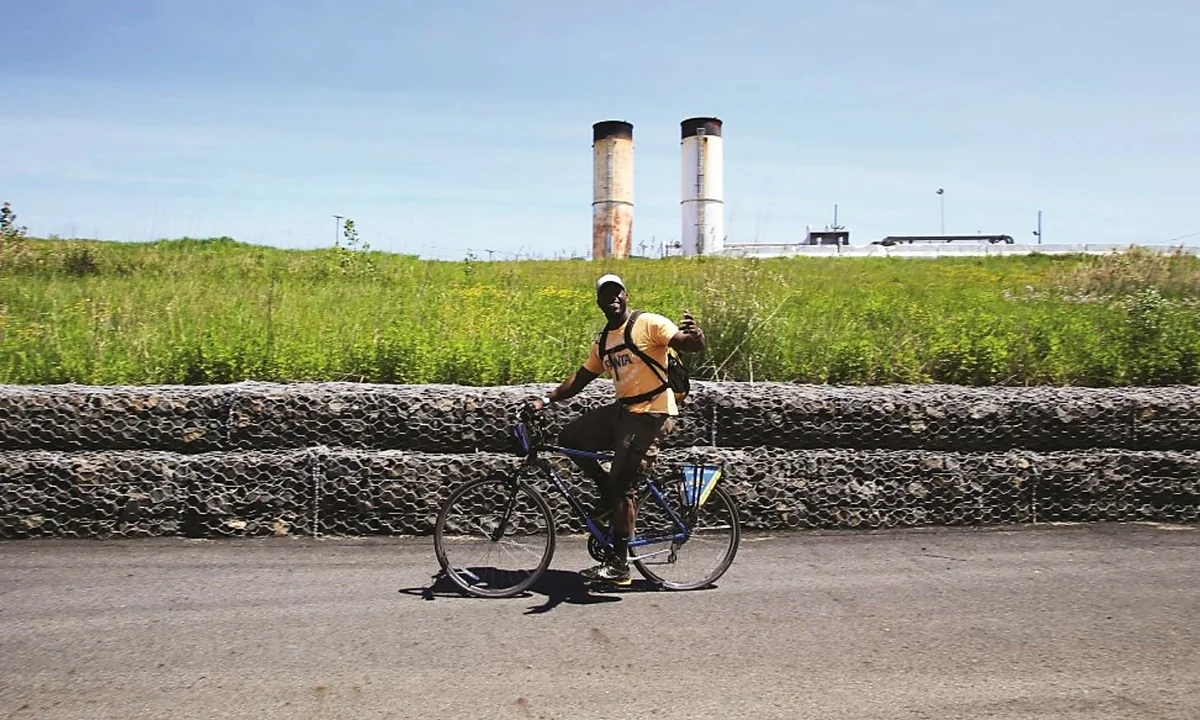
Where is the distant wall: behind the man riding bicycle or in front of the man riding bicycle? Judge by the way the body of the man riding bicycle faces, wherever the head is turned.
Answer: behind

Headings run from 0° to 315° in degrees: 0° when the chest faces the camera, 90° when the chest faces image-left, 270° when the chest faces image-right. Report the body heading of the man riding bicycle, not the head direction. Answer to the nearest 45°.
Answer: approximately 45°

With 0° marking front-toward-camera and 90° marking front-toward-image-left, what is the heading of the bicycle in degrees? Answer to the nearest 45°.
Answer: approximately 90°

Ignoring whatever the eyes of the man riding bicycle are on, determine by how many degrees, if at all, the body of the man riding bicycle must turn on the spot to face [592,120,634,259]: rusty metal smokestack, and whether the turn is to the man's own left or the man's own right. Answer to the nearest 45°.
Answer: approximately 135° to the man's own right

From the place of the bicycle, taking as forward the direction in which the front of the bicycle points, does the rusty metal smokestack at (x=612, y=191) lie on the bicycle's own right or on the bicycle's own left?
on the bicycle's own right

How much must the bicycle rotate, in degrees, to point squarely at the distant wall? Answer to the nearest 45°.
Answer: approximately 135° to its right

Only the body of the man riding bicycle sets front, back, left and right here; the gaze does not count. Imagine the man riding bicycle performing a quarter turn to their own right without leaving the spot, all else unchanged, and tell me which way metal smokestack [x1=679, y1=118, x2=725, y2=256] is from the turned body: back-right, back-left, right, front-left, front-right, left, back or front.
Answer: front-right
